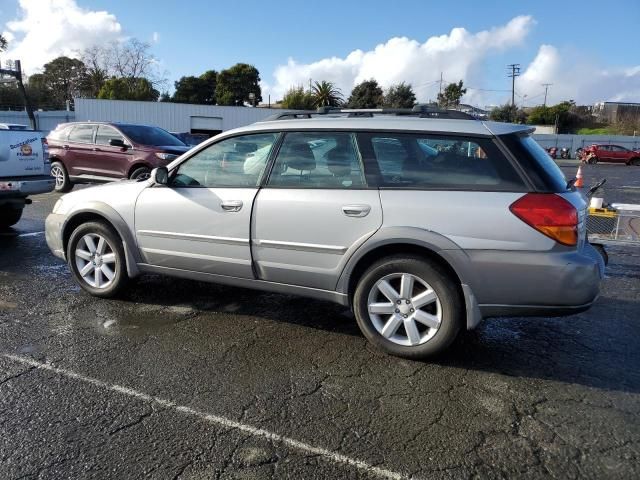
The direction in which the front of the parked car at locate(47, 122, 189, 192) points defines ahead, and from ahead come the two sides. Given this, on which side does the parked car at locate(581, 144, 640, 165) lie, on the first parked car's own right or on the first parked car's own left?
on the first parked car's own left

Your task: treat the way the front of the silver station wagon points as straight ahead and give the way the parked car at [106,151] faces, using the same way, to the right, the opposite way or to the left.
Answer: the opposite way

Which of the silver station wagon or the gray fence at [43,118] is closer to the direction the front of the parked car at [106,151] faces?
the silver station wagon

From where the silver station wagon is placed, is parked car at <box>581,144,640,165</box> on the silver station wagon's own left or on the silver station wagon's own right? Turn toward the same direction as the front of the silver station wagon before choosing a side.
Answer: on the silver station wagon's own right

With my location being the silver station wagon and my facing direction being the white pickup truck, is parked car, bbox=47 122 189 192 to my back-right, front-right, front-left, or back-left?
front-right

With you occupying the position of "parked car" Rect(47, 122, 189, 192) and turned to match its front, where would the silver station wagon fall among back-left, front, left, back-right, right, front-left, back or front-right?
front-right

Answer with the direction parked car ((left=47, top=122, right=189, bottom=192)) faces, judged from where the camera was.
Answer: facing the viewer and to the right of the viewer

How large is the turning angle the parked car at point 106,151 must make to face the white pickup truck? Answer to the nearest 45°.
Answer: approximately 45° to its right

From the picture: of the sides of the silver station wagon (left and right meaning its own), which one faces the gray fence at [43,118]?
front

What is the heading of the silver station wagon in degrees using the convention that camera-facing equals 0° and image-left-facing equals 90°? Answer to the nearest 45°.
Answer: approximately 135°

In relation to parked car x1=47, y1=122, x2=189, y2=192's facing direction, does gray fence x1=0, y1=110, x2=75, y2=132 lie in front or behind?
behind

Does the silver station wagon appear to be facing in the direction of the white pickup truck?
yes

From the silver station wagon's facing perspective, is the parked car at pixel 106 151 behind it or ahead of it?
ahead
